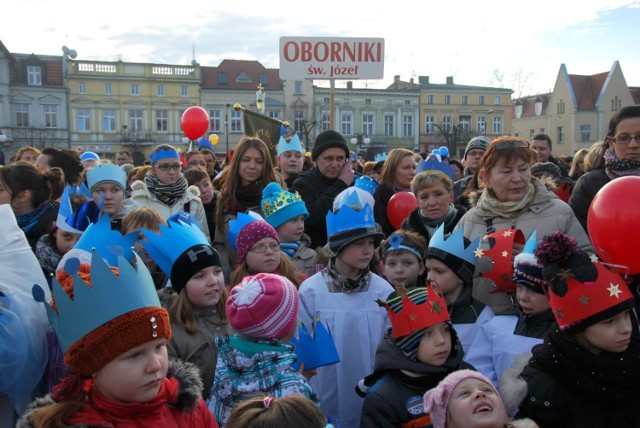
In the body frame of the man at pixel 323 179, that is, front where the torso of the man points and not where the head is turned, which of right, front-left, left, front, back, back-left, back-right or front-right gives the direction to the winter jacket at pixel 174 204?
back-right

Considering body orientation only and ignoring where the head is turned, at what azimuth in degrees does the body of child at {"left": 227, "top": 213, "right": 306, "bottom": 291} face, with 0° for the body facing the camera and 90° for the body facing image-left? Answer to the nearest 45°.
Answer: approximately 315°

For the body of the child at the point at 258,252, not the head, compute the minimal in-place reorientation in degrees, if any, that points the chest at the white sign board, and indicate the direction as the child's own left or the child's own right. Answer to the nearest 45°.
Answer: approximately 135° to the child's own left

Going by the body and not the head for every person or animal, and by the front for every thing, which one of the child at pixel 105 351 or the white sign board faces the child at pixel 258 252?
the white sign board

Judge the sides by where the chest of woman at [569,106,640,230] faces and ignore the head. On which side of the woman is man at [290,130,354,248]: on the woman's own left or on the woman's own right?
on the woman's own right

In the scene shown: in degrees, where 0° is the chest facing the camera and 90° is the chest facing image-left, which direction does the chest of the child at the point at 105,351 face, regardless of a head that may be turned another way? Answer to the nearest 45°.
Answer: approximately 315°

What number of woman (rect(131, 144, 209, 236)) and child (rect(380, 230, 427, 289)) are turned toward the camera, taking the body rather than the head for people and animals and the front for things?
2
